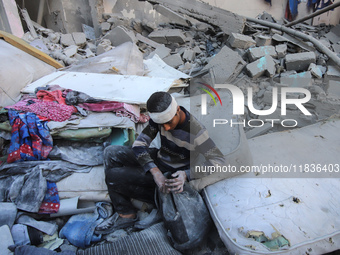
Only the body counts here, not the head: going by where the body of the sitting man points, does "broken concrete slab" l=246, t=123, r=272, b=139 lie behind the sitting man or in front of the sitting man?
behind

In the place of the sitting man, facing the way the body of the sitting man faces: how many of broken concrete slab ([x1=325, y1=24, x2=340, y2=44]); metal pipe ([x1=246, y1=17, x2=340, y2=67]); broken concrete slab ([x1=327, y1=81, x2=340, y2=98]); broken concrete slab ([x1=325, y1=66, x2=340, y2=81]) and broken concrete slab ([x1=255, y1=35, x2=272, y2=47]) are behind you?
5

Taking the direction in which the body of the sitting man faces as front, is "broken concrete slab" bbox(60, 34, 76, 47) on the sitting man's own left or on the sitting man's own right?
on the sitting man's own right

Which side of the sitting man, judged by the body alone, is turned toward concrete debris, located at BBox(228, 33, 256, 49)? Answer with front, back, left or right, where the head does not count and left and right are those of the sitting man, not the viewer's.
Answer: back

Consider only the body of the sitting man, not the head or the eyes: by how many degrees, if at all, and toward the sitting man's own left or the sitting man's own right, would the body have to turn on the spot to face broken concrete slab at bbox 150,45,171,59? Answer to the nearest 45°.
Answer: approximately 135° to the sitting man's own right

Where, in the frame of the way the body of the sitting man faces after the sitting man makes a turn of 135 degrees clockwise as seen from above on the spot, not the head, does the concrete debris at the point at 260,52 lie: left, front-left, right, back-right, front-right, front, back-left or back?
front-right

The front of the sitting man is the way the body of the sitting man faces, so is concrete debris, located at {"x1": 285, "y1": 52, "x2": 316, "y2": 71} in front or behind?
behind

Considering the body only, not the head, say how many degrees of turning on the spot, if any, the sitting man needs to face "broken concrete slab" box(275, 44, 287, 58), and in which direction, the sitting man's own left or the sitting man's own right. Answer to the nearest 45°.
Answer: approximately 180°

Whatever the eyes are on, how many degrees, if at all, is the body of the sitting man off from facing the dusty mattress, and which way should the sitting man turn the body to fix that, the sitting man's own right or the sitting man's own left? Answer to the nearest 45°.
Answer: approximately 90° to the sitting man's own left

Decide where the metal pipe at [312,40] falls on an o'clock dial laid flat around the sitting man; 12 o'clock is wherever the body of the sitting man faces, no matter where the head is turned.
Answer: The metal pipe is roughly at 6 o'clock from the sitting man.

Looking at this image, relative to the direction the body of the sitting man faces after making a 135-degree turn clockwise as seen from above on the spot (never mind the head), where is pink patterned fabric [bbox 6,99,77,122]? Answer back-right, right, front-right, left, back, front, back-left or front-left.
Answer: front-left

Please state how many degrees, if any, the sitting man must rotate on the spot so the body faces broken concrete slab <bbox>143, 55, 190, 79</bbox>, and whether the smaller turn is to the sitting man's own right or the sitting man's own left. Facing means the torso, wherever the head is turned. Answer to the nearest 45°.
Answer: approximately 135° to the sitting man's own right

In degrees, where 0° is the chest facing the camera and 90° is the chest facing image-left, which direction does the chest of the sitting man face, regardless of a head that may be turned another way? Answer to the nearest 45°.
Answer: approximately 45°

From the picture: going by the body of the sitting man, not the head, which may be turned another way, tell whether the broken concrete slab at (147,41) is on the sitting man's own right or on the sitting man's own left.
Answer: on the sitting man's own right
